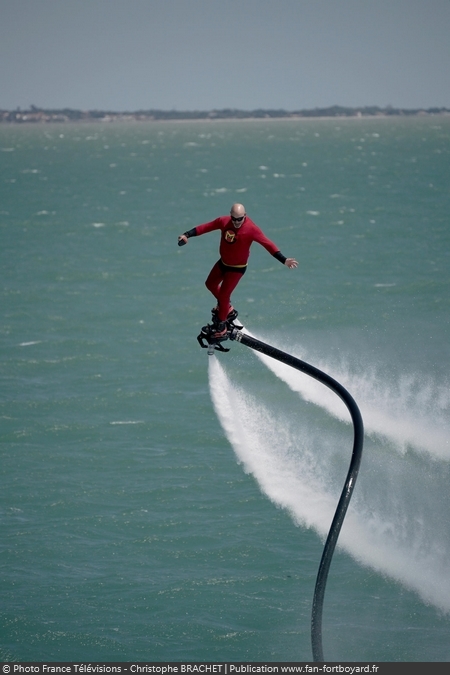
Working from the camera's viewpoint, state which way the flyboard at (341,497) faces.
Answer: facing the viewer and to the left of the viewer

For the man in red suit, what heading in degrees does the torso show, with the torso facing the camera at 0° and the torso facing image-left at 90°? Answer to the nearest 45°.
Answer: approximately 45°

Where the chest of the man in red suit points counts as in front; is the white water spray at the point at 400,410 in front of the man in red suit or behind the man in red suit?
behind

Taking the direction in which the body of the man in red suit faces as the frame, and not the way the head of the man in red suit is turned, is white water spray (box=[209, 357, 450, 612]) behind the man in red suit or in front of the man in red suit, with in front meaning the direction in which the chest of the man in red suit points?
behind
